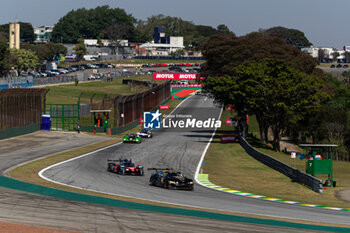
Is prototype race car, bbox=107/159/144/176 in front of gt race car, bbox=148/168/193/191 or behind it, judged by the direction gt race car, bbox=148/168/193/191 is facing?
behind

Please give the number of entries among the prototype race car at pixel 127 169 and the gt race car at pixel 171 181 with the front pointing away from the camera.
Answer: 0

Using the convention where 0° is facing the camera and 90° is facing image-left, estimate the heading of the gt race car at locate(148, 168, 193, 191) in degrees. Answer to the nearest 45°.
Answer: approximately 315°

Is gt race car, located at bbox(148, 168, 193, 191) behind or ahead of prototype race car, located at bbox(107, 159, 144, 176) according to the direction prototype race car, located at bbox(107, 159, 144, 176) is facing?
ahead

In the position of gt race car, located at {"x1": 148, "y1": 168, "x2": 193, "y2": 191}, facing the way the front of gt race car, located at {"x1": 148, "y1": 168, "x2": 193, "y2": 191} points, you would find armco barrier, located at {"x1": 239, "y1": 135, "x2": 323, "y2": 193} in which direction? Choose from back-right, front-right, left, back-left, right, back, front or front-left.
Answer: left

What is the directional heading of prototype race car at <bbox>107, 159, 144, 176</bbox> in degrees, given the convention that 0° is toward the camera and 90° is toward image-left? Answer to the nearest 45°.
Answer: approximately 315°
